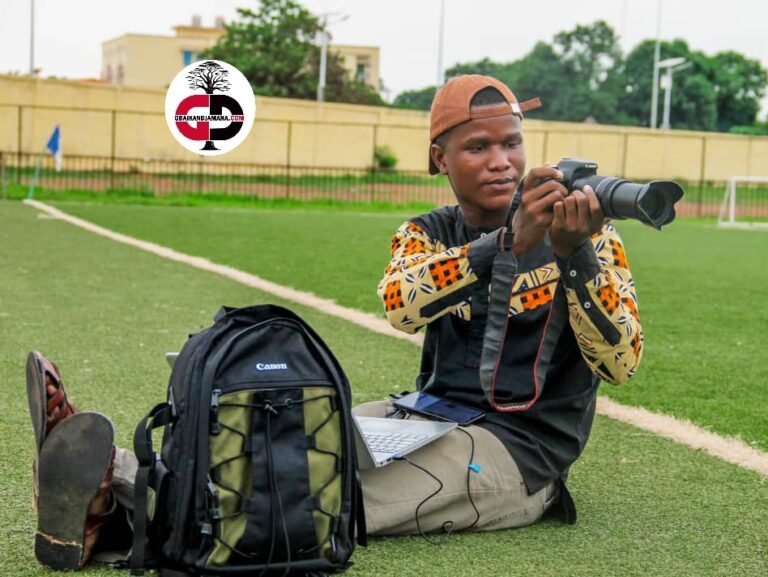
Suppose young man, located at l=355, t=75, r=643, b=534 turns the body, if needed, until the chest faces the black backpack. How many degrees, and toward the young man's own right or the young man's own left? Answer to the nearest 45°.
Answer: approximately 45° to the young man's own right

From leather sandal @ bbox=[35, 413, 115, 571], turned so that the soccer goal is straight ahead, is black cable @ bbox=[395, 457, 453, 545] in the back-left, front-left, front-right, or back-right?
front-right

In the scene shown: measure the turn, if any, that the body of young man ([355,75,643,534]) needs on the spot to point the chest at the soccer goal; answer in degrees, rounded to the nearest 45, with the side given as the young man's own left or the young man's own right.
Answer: approximately 180°

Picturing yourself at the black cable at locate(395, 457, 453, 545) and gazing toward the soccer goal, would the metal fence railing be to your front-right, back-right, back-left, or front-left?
front-left

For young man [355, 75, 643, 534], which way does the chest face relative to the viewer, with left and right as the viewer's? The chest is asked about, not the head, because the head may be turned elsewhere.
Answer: facing the viewer
